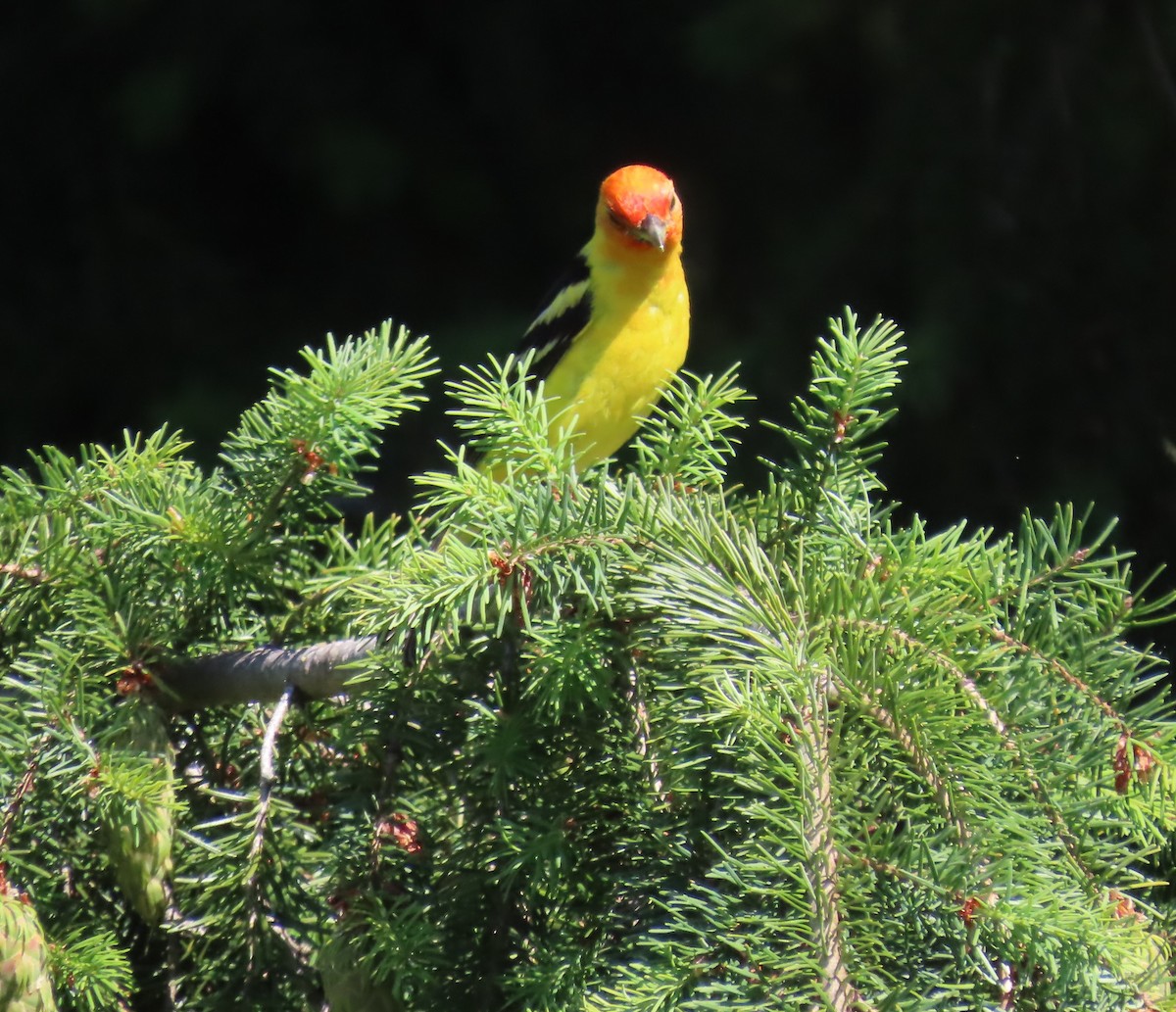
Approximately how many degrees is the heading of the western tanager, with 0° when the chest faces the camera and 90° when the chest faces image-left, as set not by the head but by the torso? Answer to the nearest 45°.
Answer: approximately 315°
